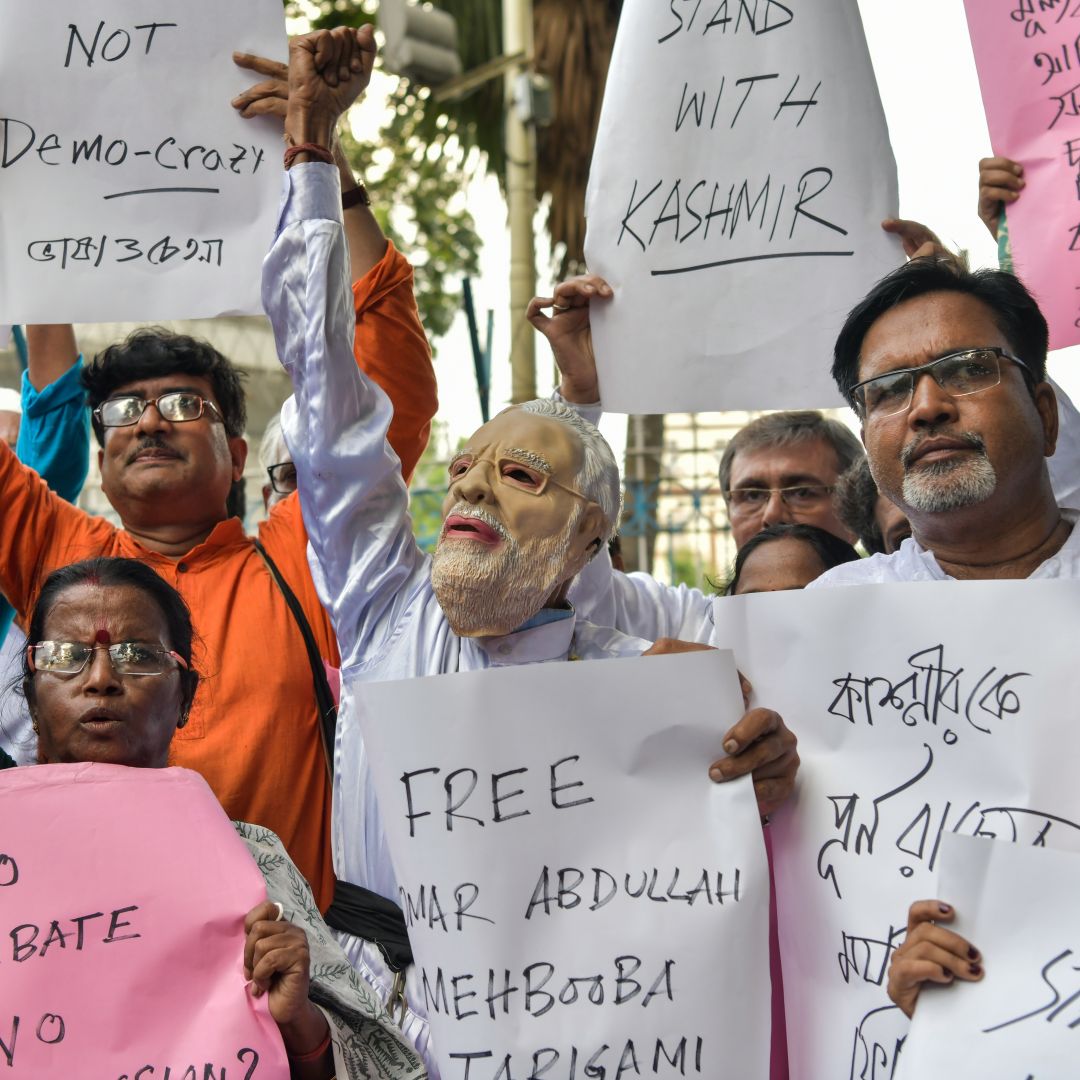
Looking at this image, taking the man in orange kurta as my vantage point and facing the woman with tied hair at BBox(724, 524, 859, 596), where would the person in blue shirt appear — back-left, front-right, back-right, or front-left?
back-left

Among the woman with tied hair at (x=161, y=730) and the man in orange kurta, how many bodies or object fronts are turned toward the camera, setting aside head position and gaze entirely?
2

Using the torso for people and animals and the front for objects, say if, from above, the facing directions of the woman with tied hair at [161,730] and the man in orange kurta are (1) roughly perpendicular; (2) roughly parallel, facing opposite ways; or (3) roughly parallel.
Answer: roughly parallel

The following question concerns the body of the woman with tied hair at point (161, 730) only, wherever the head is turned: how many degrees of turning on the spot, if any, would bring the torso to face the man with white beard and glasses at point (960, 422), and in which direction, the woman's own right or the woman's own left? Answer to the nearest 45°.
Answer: approximately 90° to the woman's own left

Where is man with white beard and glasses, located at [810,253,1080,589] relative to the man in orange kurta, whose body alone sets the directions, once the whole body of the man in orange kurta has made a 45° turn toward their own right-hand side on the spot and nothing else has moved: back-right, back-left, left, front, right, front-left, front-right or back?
left

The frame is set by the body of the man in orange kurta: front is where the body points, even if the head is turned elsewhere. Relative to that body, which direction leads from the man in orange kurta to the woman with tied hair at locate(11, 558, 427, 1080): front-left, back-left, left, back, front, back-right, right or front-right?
front

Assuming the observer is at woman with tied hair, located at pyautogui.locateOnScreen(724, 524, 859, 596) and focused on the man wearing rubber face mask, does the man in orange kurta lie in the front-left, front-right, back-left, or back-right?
front-right

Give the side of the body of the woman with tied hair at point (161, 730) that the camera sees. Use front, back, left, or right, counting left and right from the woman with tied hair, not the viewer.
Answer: front

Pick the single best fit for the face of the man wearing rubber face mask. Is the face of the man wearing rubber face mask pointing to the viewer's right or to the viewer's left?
to the viewer's left

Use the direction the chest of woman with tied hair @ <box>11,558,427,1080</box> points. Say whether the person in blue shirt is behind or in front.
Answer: behind

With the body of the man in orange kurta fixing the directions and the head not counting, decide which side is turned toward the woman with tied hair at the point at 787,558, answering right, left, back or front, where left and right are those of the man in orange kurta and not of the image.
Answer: left

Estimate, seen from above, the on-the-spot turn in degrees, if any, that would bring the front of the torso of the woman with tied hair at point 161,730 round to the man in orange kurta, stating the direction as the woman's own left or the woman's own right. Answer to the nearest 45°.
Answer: approximately 180°
